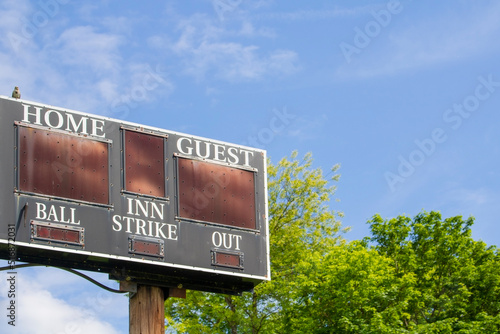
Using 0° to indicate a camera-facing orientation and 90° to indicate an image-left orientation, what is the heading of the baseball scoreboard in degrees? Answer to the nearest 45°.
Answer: approximately 315°

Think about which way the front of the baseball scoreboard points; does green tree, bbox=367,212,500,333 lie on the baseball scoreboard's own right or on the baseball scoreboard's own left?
on the baseball scoreboard's own left

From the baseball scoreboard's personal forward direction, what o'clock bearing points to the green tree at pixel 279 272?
The green tree is roughly at 8 o'clock from the baseball scoreboard.
